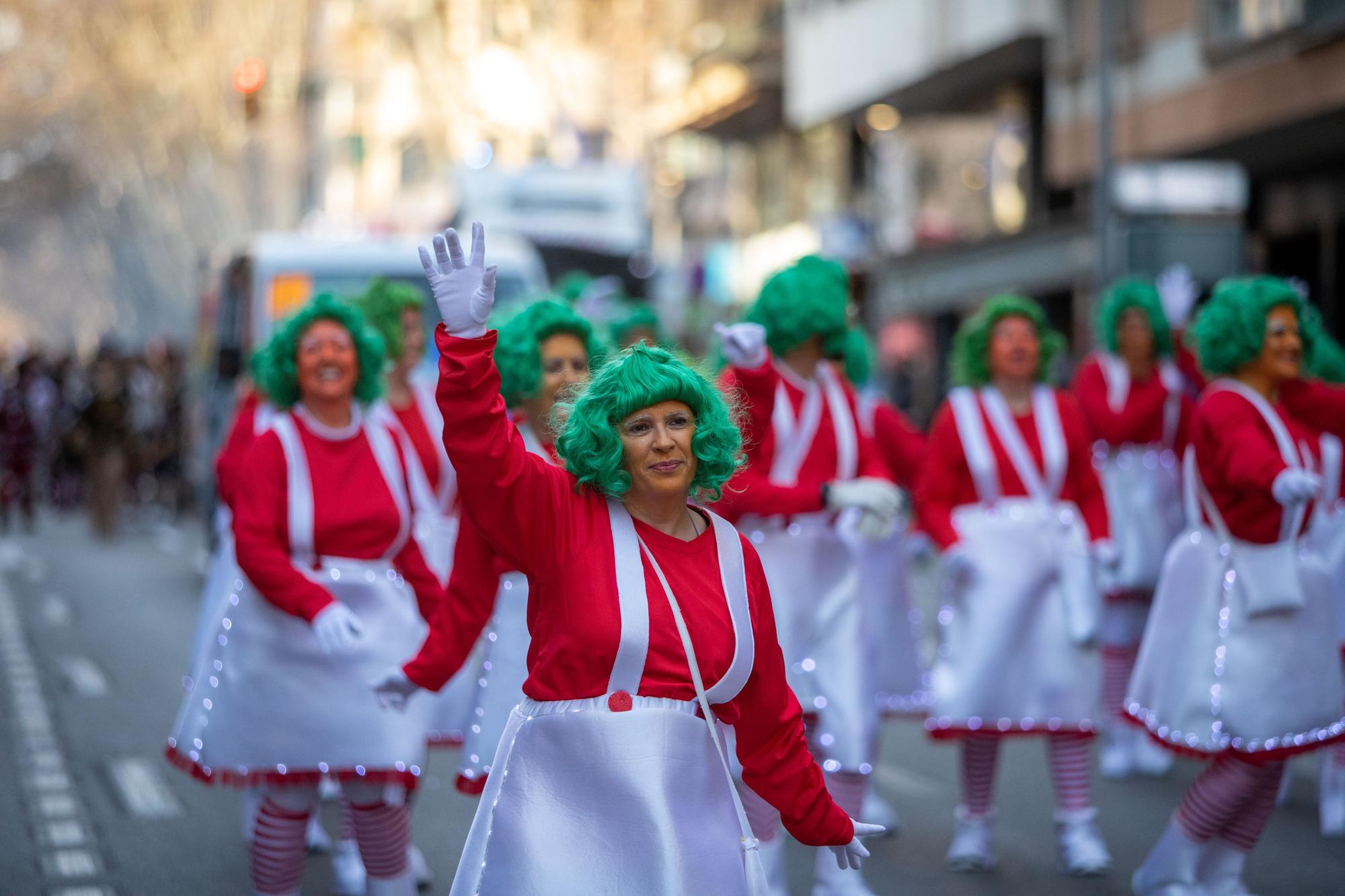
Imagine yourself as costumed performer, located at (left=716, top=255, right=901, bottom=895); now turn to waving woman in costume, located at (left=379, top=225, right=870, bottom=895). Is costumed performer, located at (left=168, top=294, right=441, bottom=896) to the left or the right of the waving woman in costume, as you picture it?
right

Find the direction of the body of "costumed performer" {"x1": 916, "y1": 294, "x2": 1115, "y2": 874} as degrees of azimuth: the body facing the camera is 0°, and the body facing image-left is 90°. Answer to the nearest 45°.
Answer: approximately 0°

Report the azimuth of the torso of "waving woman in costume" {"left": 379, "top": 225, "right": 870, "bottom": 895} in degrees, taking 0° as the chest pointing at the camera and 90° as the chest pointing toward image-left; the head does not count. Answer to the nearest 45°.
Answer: approximately 315°

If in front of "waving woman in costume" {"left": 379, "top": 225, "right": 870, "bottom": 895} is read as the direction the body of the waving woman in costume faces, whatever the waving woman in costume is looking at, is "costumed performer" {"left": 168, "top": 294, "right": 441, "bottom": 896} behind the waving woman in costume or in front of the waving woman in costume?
behind

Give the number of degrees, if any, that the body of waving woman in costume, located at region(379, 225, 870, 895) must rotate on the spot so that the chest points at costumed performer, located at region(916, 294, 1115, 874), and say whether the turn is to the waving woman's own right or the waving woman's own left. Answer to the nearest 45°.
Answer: approximately 90° to the waving woman's own left

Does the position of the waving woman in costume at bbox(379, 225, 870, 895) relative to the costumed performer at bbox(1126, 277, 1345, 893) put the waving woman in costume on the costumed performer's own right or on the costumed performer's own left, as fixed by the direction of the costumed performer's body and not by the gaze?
on the costumed performer's own right

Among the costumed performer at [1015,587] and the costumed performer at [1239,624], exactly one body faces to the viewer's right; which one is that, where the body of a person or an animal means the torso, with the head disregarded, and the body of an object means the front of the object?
the costumed performer at [1239,624]

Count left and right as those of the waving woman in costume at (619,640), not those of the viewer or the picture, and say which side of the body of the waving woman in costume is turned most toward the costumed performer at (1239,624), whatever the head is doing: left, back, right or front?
left
